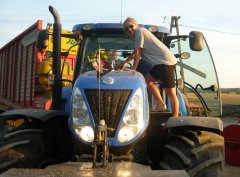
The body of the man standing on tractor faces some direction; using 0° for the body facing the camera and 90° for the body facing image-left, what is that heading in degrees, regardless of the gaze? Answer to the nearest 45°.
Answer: approximately 90°

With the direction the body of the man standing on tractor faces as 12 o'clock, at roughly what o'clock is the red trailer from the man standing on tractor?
The red trailer is roughly at 2 o'clock from the man standing on tractor.

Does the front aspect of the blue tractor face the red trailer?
no

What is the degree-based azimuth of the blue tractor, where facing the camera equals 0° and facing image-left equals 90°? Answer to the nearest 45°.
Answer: approximately 0°
